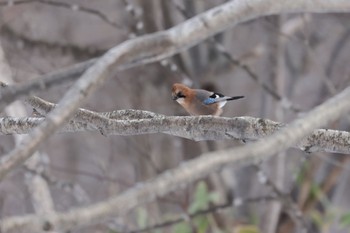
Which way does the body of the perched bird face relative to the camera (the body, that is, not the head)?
to the viewer's left
